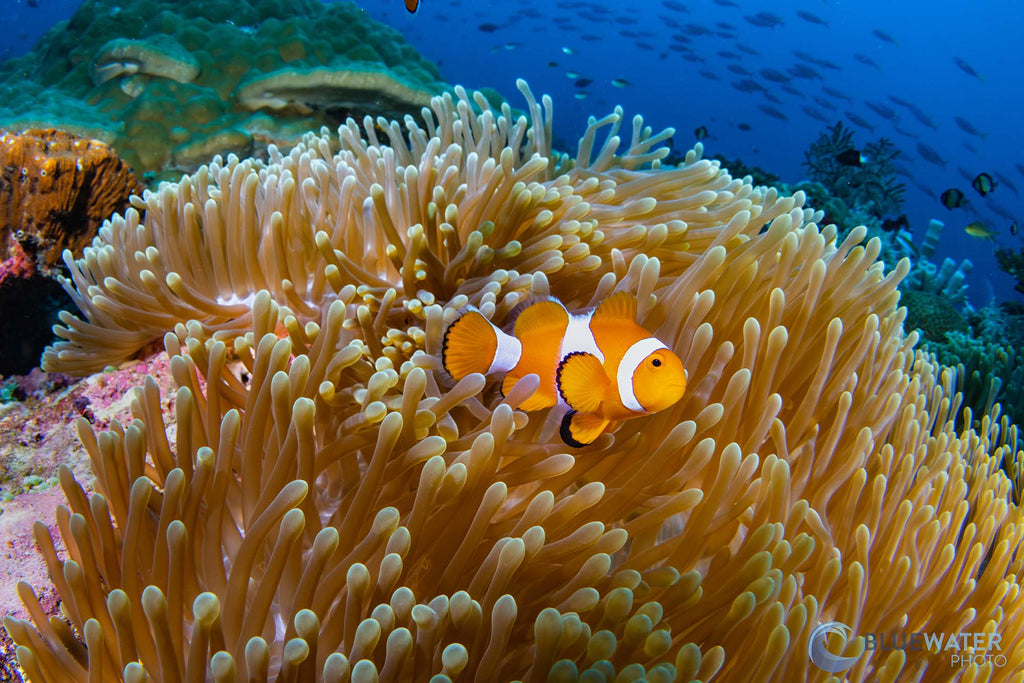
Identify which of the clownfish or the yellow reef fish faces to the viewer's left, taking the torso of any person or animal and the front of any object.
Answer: the yellow reef fish

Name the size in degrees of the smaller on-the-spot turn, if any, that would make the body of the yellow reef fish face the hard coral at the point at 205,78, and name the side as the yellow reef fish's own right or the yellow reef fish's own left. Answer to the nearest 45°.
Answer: approximately 45° to the yellow reef fish's own left

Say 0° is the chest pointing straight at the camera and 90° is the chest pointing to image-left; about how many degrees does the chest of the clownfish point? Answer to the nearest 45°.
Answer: approximately 270°

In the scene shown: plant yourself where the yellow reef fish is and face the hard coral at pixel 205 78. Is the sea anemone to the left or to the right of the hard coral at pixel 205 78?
left

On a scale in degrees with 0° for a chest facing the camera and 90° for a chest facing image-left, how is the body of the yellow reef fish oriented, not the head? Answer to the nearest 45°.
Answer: approximately 90°

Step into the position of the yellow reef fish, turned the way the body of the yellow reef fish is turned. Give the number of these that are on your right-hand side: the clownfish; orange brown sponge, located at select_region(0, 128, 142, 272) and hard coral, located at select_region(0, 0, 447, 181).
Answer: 0

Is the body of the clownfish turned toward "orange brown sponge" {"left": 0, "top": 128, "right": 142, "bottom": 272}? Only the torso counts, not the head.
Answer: no

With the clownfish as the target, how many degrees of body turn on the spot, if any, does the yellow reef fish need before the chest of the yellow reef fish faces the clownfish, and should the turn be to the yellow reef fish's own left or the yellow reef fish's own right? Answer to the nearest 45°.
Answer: approximately 90° to the yellow reef fish's own left

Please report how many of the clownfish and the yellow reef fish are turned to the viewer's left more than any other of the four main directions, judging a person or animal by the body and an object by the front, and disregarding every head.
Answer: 1

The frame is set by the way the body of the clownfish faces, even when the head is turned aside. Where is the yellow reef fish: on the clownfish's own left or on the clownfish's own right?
on the clownfish's own left
